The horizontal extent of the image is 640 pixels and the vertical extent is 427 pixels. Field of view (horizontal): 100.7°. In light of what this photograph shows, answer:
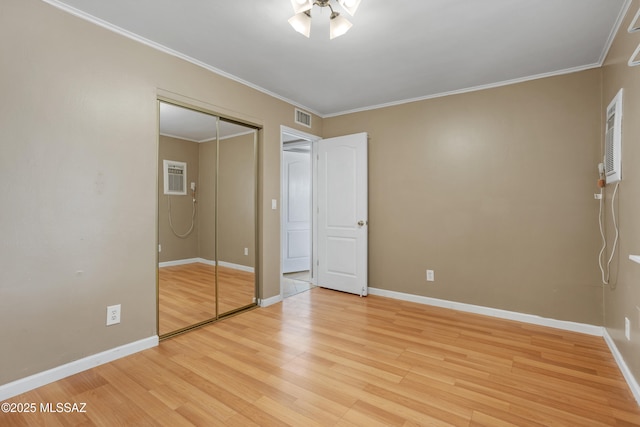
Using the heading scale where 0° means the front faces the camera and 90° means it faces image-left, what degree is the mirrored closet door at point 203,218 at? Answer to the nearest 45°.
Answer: approximately 315°

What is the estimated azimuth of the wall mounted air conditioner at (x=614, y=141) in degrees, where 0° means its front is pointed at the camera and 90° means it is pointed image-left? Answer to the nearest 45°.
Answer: approximately 90°

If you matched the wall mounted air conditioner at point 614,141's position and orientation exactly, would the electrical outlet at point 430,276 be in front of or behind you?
in front

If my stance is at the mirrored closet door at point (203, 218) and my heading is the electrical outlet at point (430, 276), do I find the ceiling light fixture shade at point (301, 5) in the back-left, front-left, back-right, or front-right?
front-right

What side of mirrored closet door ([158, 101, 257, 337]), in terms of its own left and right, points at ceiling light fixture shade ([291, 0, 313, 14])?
front

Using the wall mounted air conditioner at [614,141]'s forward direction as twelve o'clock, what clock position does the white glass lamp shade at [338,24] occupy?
The white glass lamp shade is roughly at 10 o'clock from the wall mounted air conditioner.

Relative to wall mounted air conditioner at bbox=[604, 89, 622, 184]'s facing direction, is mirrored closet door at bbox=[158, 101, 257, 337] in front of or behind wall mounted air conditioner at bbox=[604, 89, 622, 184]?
in front

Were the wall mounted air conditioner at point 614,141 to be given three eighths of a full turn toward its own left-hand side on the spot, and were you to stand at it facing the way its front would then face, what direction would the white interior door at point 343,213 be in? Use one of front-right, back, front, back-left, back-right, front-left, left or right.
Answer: back-right

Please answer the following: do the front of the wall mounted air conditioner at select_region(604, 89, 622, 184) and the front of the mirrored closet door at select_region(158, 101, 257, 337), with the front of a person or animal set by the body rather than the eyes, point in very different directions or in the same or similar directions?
very different directions

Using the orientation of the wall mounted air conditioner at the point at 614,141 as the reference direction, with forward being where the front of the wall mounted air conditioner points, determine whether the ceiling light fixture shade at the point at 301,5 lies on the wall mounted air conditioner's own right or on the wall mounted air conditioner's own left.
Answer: on the wall mounted air conditioner's own left

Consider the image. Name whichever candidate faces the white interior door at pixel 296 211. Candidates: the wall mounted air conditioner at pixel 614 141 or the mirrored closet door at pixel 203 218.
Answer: the wall mounted air conditioner

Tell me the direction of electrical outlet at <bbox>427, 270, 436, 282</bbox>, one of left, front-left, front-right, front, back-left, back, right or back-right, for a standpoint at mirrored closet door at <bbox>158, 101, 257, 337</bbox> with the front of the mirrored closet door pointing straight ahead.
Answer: front-left

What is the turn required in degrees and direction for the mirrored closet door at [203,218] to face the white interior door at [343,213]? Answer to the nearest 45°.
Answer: approximately 45° to its left

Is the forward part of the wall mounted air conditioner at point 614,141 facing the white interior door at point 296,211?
yes

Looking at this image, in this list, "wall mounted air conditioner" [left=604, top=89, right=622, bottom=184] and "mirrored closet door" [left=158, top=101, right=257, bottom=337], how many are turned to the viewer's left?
1
